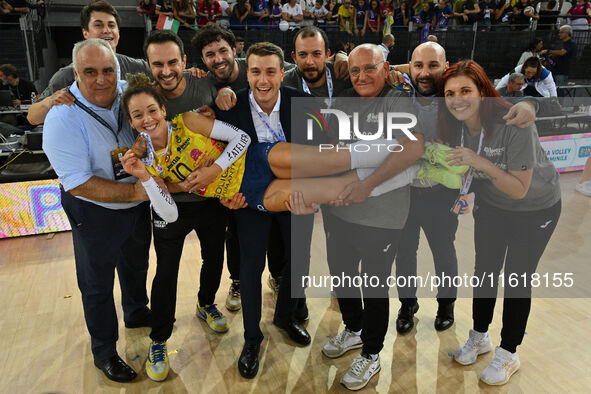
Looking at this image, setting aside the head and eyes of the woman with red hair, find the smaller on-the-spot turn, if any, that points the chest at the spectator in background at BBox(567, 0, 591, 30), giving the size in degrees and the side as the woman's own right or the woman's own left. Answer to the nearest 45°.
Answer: approximately 135° to the woman's own right

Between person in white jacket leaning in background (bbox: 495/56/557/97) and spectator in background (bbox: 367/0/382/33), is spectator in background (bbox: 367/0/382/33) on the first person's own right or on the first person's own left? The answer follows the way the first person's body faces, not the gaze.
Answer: on the first person's own right

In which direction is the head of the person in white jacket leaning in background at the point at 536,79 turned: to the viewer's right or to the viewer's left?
to the viewer's left

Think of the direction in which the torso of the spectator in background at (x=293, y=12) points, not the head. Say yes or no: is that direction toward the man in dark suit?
yes

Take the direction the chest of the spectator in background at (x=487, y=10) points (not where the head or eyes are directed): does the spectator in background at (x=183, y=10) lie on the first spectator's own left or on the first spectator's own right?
on the first spectator's own right

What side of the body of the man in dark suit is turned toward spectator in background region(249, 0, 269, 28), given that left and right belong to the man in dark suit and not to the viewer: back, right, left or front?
back

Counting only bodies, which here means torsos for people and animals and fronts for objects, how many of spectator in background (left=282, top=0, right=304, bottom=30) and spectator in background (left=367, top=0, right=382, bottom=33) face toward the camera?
2

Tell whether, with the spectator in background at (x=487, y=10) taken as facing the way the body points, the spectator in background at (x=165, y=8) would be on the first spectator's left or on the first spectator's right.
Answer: on the first spectator's right
